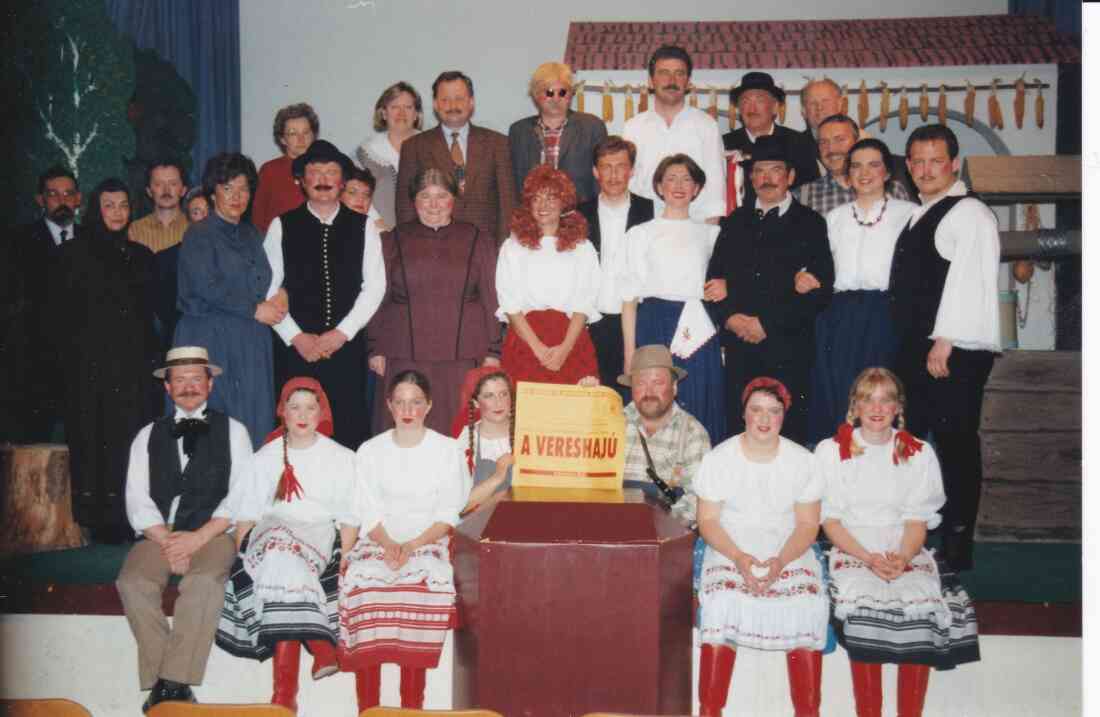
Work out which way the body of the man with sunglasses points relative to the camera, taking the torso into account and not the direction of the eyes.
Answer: toward the camera

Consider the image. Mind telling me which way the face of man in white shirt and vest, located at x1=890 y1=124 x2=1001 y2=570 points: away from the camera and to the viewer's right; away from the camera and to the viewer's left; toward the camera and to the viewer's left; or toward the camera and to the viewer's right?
toward the camera and to the viewer's left

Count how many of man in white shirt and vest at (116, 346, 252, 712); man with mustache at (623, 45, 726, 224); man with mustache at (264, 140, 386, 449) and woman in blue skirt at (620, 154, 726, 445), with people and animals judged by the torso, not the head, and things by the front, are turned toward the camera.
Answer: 4

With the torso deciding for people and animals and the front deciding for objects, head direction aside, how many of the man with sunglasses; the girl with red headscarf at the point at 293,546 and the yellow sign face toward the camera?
3

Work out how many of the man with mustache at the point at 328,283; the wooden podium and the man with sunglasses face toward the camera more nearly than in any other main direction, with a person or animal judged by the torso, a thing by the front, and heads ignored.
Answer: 3

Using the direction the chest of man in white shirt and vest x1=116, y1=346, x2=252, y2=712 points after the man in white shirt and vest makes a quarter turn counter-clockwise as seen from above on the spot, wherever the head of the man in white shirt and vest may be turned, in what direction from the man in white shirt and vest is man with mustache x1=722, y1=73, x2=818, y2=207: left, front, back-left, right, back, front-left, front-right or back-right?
front

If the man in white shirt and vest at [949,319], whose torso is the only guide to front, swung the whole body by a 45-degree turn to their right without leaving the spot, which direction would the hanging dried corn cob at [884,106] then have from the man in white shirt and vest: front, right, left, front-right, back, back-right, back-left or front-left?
right

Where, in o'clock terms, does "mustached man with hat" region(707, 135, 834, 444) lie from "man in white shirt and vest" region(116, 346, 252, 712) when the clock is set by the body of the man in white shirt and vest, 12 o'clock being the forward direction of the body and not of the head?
The mustached man with hat is roughly at 9 o'clock from the man in white shirt and vest.

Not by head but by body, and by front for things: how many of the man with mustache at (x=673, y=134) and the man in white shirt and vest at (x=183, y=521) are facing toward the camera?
2

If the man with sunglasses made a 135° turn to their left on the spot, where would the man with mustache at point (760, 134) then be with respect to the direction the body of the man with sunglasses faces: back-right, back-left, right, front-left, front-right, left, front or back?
front-right

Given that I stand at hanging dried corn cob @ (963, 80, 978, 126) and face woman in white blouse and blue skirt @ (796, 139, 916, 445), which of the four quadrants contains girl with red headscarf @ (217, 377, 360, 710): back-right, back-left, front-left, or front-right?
front-right

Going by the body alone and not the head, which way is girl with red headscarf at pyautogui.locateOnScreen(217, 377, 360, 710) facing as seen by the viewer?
toward the camera

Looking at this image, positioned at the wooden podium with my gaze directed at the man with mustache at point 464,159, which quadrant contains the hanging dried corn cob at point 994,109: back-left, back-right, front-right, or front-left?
front-right

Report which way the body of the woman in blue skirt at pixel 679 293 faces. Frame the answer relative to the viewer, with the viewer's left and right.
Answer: facing the viewer
